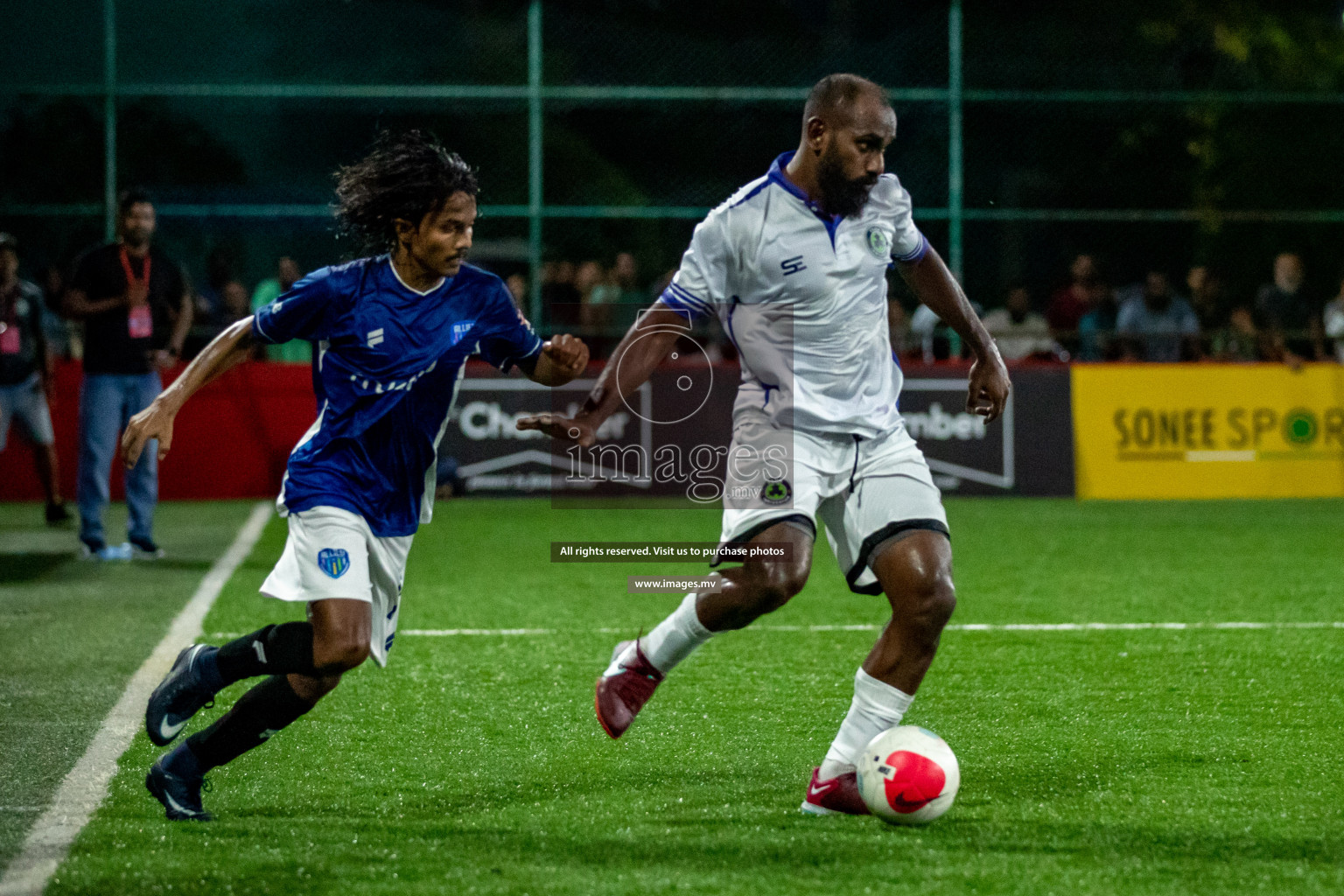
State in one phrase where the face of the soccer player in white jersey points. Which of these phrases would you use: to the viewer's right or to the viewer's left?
to the viewer's right

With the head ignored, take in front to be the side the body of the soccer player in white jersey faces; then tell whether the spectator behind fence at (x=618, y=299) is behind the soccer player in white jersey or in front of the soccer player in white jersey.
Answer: behind

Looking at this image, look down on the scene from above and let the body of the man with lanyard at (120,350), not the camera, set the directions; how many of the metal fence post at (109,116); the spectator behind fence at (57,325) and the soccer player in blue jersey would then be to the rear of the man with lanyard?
2

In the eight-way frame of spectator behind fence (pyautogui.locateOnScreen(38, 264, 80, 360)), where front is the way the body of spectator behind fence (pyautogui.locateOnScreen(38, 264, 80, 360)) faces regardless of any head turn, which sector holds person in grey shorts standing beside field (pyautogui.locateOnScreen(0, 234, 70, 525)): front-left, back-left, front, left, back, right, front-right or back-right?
front

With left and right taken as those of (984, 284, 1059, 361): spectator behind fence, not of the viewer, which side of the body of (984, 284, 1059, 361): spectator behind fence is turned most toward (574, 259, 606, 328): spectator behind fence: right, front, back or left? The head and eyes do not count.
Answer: right

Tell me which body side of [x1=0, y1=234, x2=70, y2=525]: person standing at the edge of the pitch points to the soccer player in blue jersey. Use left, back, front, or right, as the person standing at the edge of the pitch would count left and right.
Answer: front

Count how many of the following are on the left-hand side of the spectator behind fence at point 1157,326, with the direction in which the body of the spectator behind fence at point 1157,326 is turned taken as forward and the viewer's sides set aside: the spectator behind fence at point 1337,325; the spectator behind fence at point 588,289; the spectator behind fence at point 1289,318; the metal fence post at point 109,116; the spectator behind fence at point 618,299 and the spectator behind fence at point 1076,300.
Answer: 2

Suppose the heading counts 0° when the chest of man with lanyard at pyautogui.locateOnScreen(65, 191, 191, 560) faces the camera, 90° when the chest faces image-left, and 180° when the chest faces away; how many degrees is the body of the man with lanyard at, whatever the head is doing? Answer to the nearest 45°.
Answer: approximately 0°

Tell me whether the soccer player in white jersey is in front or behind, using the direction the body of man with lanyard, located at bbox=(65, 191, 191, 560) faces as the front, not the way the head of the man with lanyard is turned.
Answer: in front

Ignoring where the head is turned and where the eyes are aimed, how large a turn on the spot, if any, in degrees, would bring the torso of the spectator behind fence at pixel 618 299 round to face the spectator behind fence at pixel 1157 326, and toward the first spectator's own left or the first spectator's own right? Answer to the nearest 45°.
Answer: approximately 90° to the first spectator's own left

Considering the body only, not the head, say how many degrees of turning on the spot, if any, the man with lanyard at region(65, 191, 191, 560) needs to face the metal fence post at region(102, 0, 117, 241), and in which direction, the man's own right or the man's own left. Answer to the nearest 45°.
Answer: approximately 180°
